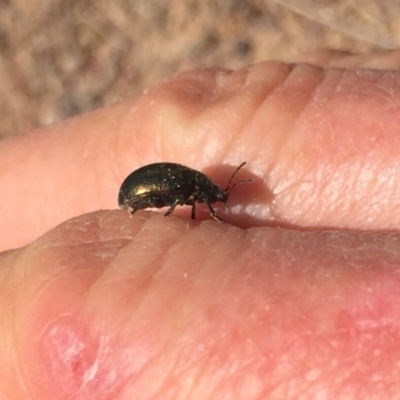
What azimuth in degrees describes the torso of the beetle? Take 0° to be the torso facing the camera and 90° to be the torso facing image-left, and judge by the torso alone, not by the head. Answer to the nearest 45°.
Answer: approximately 270°
